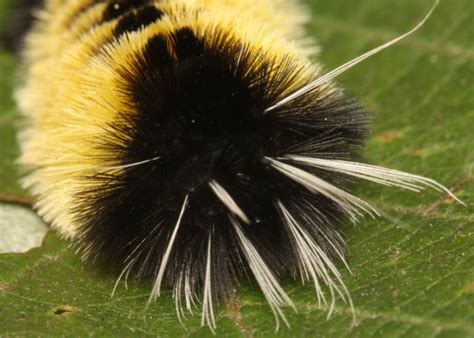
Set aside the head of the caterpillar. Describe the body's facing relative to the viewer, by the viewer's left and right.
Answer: facing the viewer and to the right of the viewer
